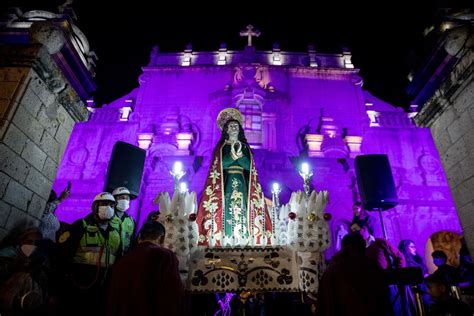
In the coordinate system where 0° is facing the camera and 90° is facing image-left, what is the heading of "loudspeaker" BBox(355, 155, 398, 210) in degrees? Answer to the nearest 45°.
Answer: approximately 0°

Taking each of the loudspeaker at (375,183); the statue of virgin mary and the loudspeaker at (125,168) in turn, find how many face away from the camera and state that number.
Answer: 0

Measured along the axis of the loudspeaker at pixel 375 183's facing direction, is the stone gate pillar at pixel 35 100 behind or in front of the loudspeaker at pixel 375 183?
in front

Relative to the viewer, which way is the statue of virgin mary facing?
toward the camera

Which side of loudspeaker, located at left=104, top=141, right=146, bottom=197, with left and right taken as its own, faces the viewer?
front

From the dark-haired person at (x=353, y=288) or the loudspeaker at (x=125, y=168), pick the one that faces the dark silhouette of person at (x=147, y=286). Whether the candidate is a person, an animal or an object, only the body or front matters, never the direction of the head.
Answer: the loudspeaker

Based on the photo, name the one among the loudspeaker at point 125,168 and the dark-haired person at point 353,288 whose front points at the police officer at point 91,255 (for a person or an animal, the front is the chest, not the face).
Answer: the loudspeaker

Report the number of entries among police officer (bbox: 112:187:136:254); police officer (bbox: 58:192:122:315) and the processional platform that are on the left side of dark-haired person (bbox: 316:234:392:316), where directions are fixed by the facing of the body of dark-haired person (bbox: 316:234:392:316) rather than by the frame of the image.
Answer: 3

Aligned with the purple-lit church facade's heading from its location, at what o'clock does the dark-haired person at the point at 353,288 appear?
The dark-haired person is roughly at 12 o'clock from the purple-lit church facade.

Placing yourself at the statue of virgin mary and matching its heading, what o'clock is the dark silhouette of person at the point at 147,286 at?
The dark silhouette of person is roughly at 1 o'clock from the statue of virgin mary.

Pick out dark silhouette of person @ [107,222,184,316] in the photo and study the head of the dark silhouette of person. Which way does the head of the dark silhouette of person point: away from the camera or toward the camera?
away from the camera

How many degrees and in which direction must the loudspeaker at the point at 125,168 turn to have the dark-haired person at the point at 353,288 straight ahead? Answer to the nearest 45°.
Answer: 0° — it already faces them

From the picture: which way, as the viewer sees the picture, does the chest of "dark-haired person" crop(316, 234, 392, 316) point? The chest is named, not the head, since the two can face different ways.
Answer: away from the camera

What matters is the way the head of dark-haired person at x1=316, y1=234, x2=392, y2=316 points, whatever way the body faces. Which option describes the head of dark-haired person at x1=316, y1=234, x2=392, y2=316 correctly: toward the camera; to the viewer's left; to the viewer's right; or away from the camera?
away from the camera

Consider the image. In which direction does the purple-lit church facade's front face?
toward the camera
